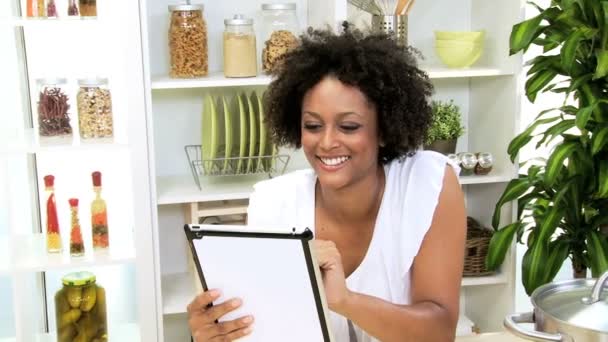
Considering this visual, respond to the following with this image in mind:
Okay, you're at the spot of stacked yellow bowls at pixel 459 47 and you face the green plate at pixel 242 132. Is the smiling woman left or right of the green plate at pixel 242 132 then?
left

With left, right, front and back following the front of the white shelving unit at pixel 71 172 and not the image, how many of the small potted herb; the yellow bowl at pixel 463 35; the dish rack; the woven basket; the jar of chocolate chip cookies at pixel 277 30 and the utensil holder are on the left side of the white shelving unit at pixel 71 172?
6

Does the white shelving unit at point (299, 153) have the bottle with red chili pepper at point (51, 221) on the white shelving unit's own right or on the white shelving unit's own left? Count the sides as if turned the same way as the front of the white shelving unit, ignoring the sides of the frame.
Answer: on the white shelving unit's own right

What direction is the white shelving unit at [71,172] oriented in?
toward the camera

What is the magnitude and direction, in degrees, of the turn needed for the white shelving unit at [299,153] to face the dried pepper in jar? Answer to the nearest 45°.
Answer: approximately 45° to its right

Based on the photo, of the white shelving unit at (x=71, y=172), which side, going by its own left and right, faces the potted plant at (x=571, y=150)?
left

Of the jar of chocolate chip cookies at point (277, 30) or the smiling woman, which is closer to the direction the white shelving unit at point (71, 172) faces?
the smiling woman

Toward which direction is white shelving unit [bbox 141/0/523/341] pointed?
toward the camera

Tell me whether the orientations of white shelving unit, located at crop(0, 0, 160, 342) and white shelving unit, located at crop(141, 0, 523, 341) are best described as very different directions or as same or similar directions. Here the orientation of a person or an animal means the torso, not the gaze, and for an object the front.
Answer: same or similar directions

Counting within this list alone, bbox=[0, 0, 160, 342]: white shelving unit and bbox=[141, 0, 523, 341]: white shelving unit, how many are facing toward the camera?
2

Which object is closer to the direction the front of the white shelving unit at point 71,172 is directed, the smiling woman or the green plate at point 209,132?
the smiling woman

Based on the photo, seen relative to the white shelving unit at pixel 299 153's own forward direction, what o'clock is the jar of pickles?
The jar of pickles is roughly at 2 o'clock from the white shelving unit.

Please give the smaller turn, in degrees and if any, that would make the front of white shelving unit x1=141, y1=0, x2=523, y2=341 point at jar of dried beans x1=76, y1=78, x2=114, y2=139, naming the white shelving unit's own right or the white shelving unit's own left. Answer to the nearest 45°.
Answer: approximately 45° to the white shelving unit's own right
